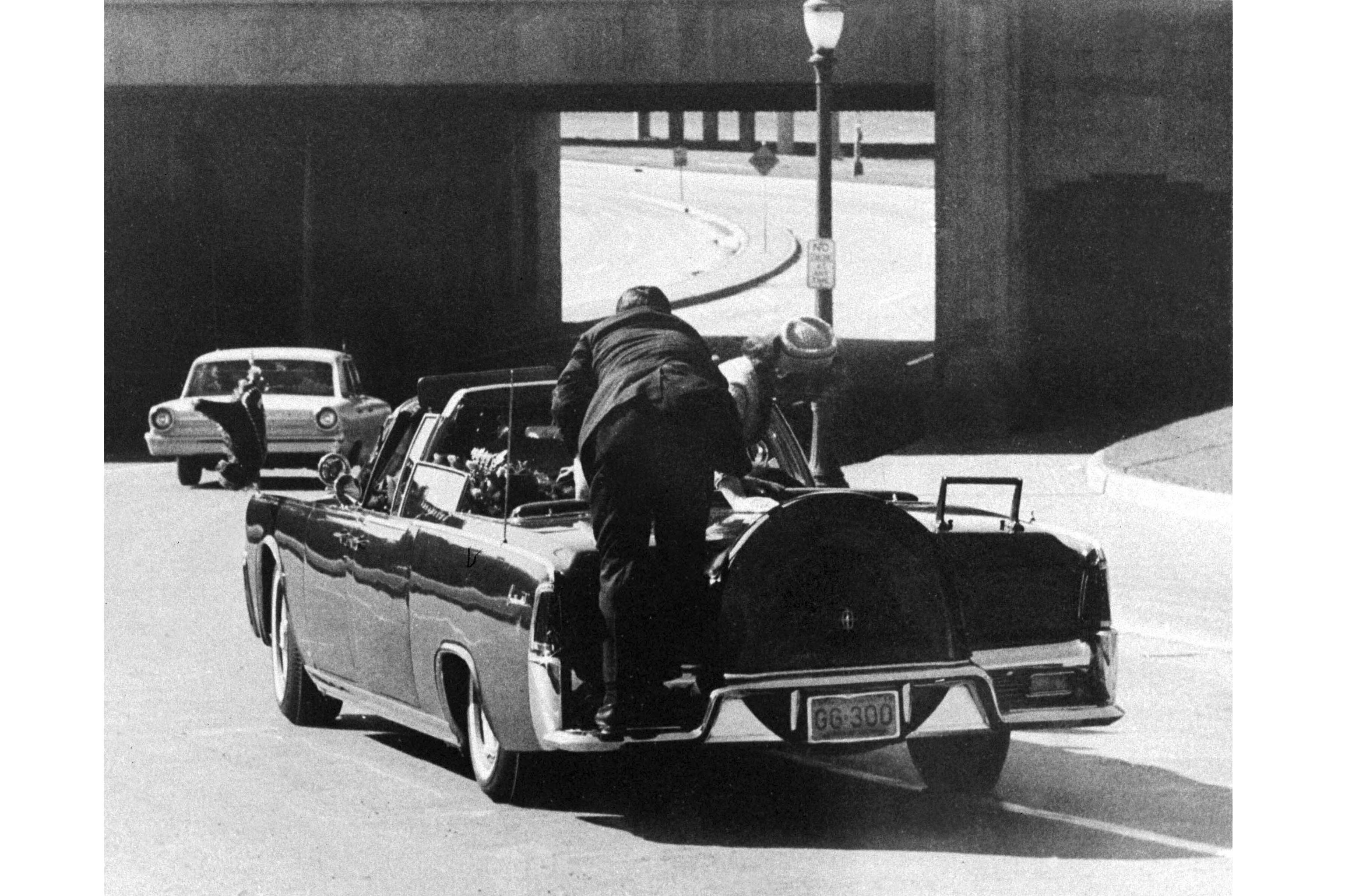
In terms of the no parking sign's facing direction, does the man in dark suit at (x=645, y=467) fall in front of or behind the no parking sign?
in front

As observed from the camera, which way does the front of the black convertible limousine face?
facing away from the viewer and to the left of the viewer

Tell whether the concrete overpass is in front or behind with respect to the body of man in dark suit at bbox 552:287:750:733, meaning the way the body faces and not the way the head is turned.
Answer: in front

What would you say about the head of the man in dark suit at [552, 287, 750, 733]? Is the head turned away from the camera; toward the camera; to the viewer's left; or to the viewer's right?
away from the camera

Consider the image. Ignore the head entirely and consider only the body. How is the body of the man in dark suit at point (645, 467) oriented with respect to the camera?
away from the camera
